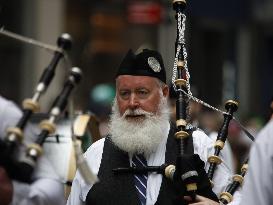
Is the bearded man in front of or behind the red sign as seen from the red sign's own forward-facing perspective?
in front

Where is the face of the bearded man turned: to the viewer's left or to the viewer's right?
to the viewer's left

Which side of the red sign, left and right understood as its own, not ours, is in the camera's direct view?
front
